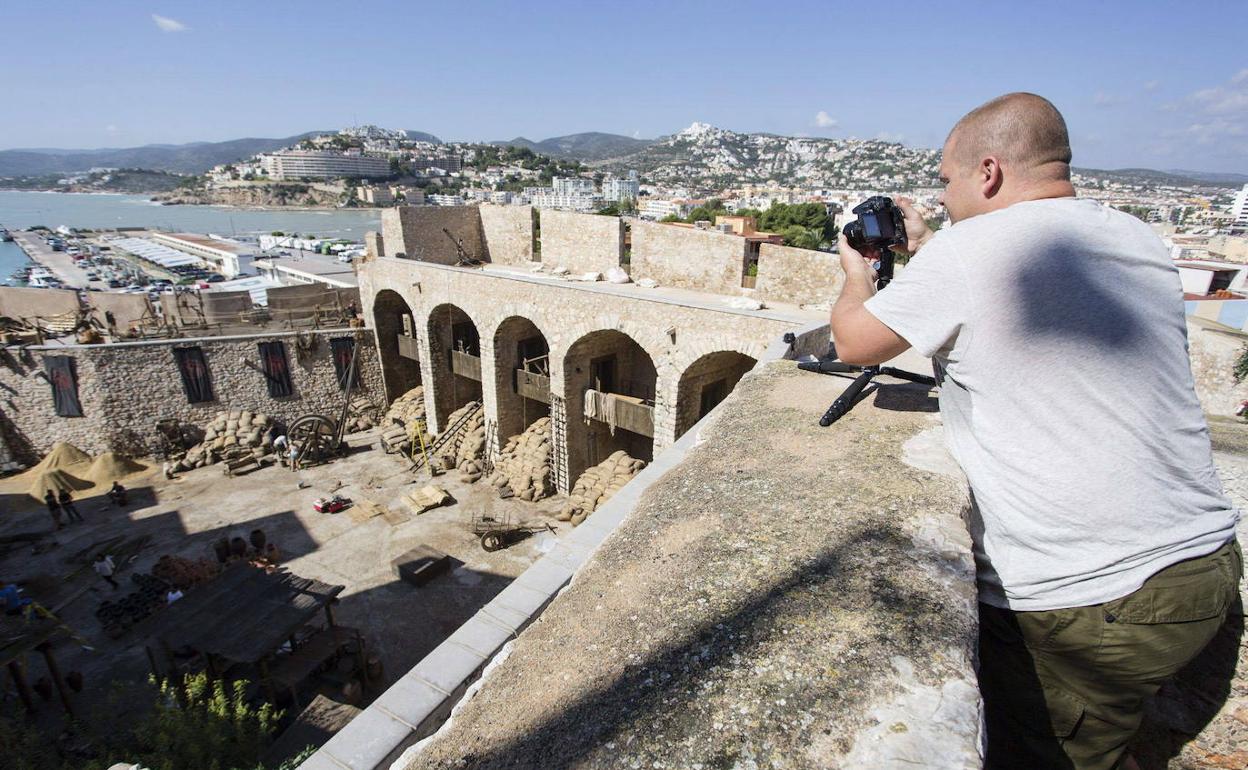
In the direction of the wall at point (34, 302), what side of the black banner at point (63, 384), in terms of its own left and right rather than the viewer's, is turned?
back

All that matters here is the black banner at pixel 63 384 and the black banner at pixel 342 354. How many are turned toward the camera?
2

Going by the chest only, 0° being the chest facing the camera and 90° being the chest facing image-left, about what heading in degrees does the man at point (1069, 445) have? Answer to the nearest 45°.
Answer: approximately 135°

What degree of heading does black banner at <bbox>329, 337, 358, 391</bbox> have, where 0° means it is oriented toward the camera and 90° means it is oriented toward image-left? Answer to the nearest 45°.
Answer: approximately 0°

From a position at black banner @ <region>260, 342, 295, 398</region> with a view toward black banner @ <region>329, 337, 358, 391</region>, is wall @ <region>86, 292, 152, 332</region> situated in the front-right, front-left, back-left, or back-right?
back-left

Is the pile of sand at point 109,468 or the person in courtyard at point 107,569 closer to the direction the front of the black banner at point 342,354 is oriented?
the person in courtyard

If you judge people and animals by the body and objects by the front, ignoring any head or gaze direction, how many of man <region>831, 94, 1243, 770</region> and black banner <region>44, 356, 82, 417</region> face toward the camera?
1

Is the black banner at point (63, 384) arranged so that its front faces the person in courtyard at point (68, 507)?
yes

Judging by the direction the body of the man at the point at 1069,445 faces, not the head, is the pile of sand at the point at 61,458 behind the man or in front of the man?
in front

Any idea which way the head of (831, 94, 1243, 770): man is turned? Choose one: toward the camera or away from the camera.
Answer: away from the camera
